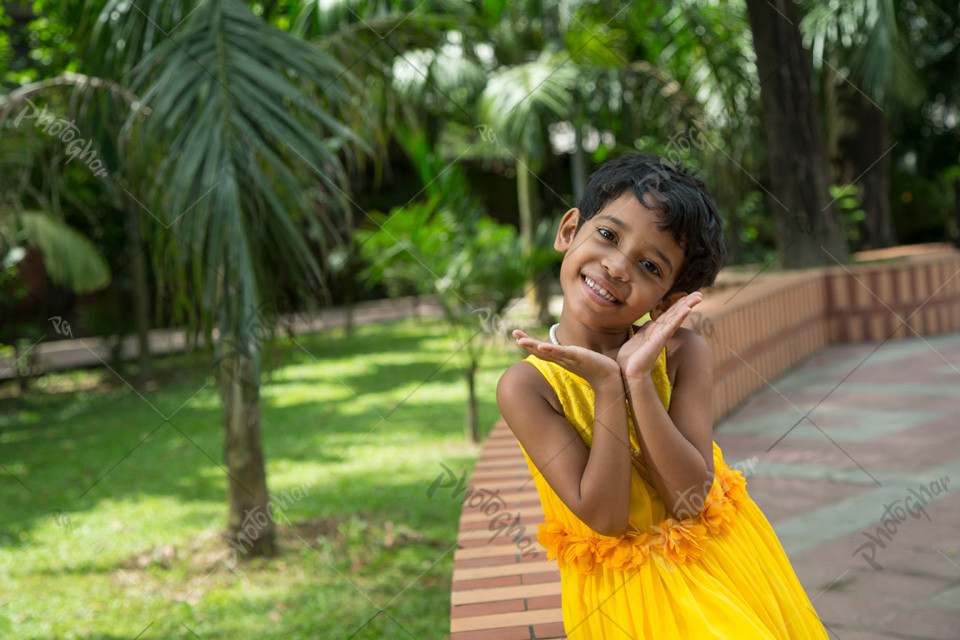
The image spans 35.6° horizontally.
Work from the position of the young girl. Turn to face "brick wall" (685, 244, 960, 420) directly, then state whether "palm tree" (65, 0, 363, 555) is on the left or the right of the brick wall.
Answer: left

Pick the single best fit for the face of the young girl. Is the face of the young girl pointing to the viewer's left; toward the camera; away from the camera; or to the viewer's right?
toward the camera

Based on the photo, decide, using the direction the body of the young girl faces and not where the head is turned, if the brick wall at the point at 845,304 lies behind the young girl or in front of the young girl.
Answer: behind

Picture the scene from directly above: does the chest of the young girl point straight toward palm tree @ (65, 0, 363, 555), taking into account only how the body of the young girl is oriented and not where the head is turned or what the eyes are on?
no

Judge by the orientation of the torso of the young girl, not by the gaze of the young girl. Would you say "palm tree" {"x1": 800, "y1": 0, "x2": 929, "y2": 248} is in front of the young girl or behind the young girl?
behind

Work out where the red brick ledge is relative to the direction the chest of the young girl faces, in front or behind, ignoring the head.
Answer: behind

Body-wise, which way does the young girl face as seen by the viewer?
toward the camera
